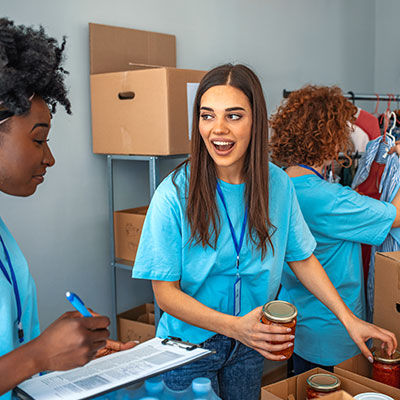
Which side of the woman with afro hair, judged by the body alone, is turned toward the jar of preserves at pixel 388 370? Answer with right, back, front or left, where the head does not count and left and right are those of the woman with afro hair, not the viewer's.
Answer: front

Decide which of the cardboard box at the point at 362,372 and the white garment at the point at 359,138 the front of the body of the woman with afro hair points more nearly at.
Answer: the cardboard box

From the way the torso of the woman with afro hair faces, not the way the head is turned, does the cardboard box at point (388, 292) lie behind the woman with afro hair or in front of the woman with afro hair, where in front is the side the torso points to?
in front

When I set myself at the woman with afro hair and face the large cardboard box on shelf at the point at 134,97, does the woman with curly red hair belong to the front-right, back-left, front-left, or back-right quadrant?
front-right

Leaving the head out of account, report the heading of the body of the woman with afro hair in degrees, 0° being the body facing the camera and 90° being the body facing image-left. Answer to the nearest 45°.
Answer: approximately 270°

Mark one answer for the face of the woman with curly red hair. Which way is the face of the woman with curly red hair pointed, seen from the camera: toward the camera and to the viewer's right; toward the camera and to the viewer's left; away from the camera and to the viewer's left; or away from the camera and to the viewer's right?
away from the camera and to the viewer's right

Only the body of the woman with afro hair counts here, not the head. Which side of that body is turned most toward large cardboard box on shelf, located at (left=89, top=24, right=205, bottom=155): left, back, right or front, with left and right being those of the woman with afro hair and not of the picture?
left

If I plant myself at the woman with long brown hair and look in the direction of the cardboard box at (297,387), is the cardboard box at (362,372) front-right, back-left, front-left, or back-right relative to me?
front-left

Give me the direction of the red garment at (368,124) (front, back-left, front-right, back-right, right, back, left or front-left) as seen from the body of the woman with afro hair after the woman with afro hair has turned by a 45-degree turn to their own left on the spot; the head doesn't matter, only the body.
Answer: front

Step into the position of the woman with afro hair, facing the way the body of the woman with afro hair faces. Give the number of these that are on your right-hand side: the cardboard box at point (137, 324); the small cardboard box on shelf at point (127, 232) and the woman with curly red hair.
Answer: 0

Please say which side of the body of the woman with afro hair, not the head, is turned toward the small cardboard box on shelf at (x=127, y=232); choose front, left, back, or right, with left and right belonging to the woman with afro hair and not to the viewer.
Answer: left

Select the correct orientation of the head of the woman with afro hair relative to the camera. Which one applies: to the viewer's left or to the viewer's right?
to the viewer's right

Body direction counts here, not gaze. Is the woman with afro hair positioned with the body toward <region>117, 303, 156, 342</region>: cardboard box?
no

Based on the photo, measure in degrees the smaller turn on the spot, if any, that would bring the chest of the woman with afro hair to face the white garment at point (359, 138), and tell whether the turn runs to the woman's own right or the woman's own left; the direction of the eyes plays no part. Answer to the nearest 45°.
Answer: approximately 45° to the woman's own left
